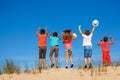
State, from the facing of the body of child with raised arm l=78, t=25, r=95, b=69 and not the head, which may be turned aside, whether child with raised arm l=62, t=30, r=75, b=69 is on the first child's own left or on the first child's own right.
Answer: on the first child's own left

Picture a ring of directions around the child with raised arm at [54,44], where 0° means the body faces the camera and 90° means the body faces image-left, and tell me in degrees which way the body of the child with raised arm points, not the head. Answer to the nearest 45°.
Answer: approximately 180°

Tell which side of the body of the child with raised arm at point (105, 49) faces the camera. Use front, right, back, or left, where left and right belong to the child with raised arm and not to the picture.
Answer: back

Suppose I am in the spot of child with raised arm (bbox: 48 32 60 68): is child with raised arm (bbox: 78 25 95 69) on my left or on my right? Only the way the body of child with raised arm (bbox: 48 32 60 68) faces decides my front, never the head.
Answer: on my right

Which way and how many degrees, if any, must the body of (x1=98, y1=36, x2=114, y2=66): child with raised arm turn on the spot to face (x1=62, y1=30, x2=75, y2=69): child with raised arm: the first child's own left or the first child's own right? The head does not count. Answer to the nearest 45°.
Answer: approximately 135° to the first child's own left

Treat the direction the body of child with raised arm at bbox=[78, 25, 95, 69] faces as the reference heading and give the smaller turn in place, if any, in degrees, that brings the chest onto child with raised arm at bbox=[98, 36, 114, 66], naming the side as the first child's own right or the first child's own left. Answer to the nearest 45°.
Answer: approximately 45° to the first child's own right

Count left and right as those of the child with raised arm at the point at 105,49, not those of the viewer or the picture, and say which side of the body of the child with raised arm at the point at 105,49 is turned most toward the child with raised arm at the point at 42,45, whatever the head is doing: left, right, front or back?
left

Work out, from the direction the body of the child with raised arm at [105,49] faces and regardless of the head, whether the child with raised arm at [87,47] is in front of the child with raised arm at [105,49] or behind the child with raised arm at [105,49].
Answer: behind

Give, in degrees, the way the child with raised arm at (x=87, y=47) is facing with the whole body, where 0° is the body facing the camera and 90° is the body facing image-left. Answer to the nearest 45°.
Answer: approximately 180°

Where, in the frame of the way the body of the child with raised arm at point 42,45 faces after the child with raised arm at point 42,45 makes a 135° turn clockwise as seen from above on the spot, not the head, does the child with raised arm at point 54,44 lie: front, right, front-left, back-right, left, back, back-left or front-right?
front-left

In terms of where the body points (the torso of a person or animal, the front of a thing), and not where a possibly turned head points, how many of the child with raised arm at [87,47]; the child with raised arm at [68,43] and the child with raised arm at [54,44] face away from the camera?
3

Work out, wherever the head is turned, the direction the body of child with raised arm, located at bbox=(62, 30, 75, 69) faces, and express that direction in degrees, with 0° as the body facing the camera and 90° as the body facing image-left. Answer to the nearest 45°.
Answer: approximately 180°

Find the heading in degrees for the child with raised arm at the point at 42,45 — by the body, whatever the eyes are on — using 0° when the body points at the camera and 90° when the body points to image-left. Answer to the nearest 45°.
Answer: approximately 180°
